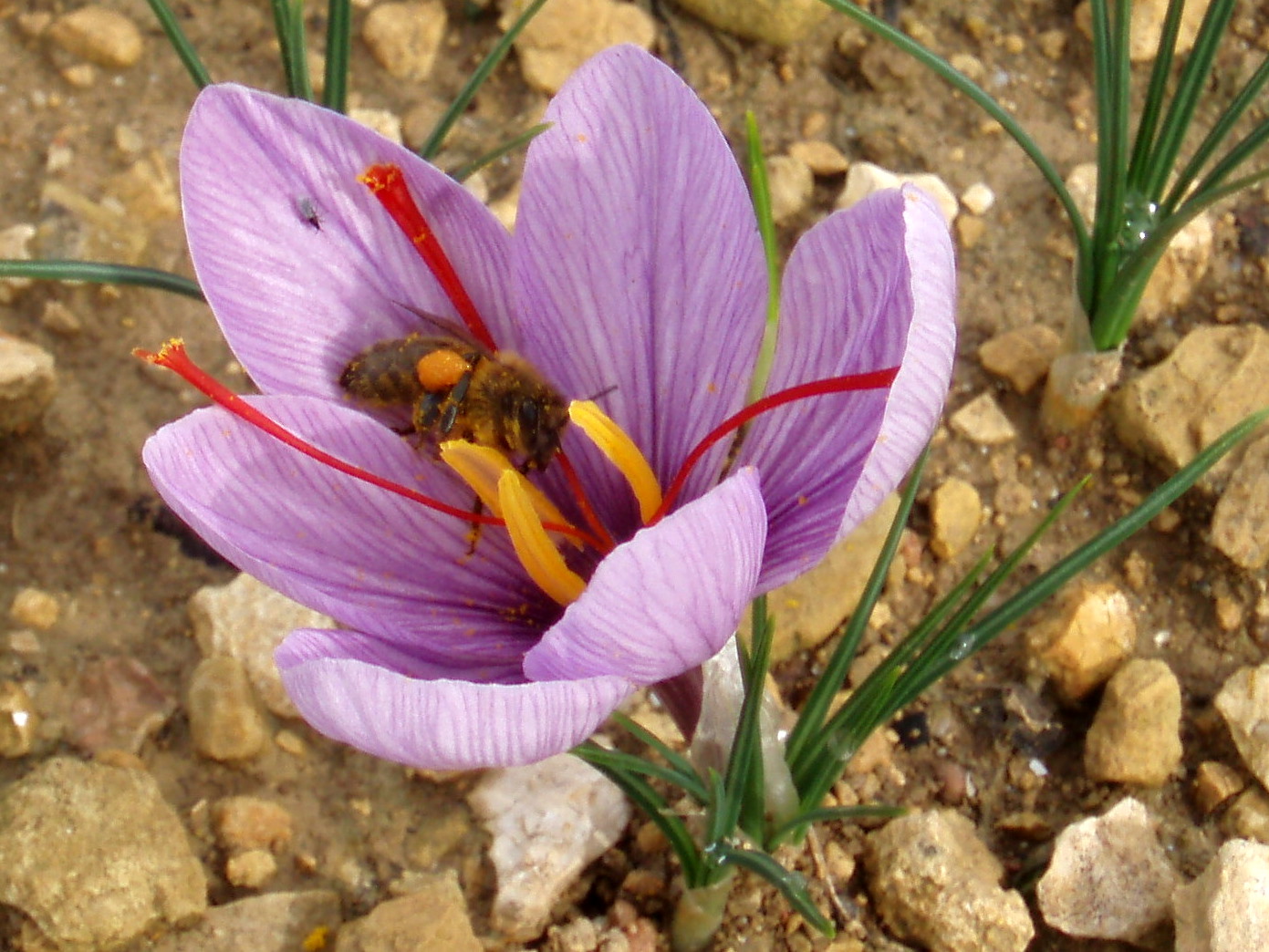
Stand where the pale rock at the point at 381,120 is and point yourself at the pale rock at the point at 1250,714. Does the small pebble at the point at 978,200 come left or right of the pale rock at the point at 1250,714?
left

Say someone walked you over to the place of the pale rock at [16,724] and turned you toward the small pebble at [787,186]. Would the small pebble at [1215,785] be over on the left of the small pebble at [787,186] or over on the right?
right

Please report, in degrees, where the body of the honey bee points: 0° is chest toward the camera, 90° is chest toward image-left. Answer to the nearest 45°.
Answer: approximately 270°

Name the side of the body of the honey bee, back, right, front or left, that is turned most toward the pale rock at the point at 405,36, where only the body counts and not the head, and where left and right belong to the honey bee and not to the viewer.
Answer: left

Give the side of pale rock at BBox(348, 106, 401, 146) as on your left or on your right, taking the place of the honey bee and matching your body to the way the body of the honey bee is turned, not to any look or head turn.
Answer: on your left

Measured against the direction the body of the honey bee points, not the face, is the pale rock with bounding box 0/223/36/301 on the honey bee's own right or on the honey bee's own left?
on the honey bee's own left

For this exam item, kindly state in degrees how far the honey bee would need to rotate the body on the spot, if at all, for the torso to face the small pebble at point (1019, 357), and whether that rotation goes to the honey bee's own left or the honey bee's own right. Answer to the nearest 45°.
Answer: approximately 45° to the honey bee's own left

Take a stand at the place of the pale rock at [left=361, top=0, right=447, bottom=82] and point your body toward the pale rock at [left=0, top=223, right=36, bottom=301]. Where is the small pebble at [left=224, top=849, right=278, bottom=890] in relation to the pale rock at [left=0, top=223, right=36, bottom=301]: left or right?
left
